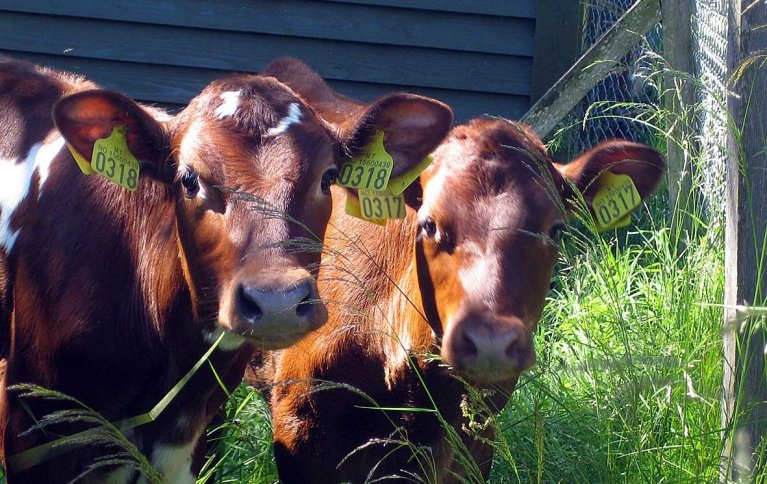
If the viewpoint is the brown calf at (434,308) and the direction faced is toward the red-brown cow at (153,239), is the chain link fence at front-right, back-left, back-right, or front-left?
back-right

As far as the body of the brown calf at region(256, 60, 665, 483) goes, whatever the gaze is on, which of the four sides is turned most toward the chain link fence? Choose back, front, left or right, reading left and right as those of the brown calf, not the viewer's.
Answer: left

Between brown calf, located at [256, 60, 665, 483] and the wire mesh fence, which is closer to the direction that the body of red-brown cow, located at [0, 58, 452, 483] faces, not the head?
the brown calf

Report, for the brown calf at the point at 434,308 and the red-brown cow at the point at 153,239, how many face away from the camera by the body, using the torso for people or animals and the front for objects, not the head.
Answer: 0

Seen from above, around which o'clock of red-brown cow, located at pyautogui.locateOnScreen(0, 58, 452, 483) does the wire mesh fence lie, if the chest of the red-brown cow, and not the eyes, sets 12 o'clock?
The wire mesh fence is roughly at 9 o'clock from the red-brown cow.

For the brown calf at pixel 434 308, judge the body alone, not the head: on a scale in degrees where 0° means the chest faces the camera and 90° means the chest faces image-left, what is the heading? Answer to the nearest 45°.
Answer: approximately 315°

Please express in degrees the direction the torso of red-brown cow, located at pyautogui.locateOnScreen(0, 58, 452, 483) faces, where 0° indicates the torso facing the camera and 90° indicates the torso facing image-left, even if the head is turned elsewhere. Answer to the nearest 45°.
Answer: approximately 315°

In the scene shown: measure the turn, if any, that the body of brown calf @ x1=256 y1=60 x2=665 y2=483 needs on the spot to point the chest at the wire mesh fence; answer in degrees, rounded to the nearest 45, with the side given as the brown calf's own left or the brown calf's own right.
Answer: approximately 135° to the brown calf's own left
